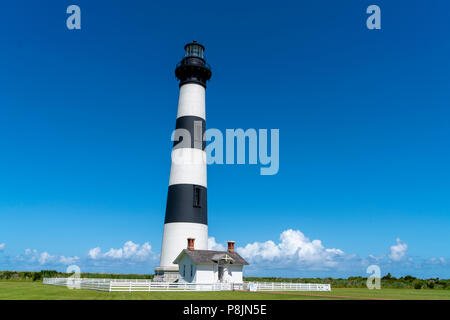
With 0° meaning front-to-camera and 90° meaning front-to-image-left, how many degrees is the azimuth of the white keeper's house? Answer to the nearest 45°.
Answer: approximately 315°
